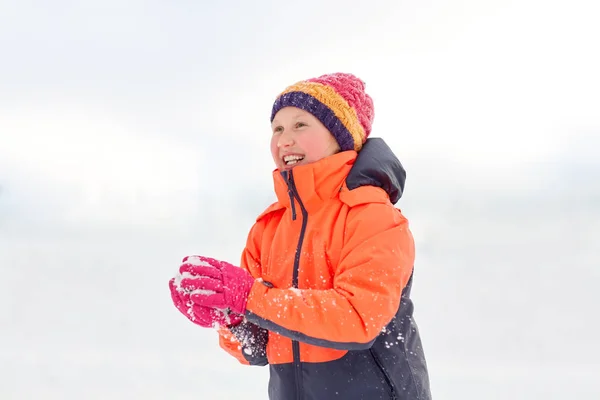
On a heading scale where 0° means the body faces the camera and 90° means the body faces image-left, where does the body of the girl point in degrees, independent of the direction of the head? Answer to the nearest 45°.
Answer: approximately 45°
